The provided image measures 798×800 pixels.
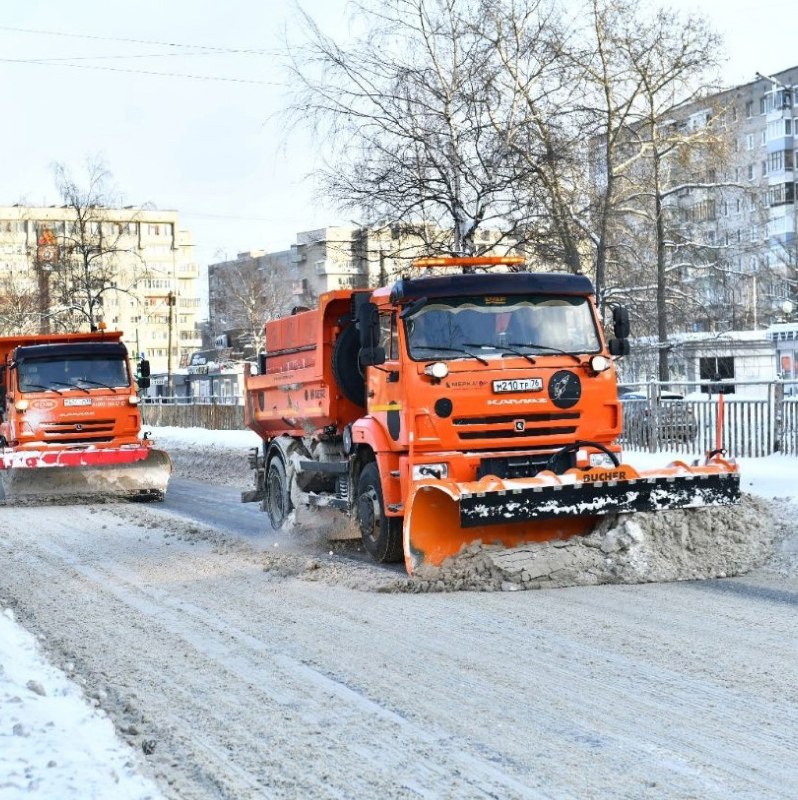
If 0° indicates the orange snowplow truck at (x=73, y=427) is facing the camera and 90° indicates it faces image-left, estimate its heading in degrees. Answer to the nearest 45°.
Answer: approximately 0°

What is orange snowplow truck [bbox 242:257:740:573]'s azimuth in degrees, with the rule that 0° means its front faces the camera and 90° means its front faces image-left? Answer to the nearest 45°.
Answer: approximately 315°

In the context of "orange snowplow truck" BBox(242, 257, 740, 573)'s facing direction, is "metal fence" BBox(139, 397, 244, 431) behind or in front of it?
behind

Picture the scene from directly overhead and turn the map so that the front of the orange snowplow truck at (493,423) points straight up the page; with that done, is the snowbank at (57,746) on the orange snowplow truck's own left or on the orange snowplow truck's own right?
on the orange snowplow truck's own right

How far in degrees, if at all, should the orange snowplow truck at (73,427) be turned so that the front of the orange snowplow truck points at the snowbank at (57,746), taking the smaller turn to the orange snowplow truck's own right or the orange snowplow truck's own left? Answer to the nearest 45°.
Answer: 0° — it already faces it

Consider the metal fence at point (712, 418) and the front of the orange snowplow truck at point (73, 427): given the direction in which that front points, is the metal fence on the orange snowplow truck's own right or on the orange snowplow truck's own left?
on the orange snowplow truck's own left

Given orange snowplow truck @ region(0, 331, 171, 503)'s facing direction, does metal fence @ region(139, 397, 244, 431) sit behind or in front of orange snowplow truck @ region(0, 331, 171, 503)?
behind

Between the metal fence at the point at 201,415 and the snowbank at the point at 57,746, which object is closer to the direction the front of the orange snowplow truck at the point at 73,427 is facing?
the snowbank
